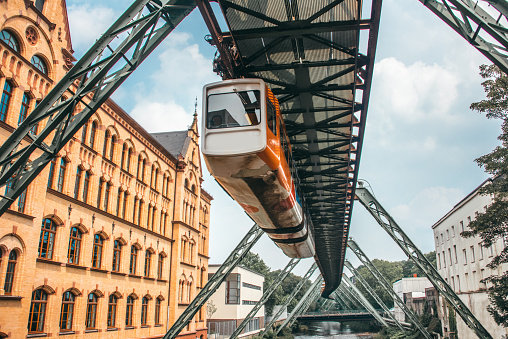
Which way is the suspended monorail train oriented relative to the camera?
toward the camera

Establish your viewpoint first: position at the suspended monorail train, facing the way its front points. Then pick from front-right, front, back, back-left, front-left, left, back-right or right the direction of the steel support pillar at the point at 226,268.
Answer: back

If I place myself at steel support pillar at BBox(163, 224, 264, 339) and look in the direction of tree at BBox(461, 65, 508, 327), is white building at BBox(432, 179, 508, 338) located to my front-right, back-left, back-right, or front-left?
front-left

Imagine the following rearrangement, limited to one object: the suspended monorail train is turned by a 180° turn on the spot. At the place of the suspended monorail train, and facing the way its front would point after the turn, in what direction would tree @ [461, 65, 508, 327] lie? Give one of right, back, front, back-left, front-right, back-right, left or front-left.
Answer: front-right

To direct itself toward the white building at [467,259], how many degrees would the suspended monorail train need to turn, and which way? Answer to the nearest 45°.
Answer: approximately 135° to its left
